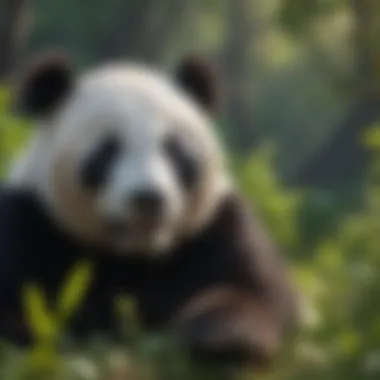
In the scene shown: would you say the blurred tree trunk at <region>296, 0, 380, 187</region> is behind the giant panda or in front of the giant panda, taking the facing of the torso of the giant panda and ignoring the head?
behind

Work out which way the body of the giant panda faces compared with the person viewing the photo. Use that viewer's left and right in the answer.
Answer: facing the viewer
